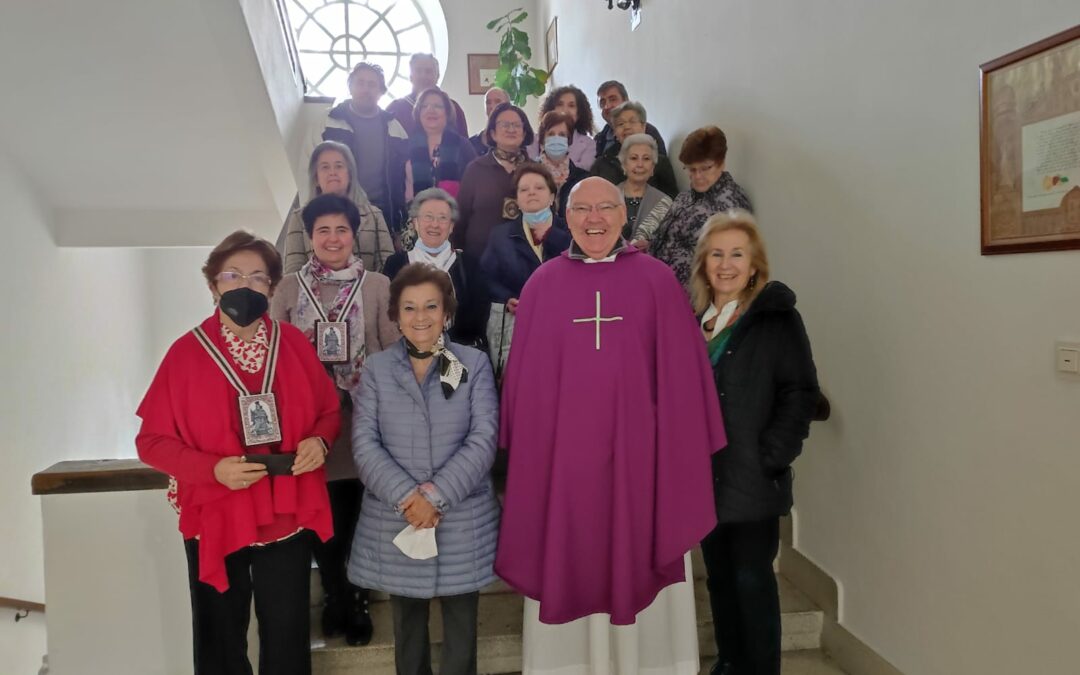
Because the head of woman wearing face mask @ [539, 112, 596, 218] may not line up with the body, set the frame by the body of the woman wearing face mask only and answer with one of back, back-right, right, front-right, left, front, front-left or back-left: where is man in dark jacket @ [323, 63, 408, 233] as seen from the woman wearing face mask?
right

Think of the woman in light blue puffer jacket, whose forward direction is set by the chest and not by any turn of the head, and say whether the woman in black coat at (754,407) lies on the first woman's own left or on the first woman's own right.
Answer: on the first woman's own left

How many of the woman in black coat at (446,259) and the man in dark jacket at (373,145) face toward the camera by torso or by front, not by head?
2

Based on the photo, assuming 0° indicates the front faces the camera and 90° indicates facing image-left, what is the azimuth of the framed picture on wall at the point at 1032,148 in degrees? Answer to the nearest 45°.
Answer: approximately 45°

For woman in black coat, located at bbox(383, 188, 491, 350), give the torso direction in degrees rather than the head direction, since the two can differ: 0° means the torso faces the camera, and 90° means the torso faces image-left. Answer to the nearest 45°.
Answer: approximately 0°

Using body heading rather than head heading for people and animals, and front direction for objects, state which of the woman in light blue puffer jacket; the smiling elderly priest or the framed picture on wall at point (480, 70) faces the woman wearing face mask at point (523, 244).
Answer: the framed picture on wall

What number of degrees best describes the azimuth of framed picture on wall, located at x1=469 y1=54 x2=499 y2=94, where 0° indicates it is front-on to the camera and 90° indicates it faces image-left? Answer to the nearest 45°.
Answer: approximately 0°

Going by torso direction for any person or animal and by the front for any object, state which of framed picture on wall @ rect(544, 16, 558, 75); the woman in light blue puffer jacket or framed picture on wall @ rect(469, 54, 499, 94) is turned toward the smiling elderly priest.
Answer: framed picture on wall @ rect(469, 54, 499, 94)

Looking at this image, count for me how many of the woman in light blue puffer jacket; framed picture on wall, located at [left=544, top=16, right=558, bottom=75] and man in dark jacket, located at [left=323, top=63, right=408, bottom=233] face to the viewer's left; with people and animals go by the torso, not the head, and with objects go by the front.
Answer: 1

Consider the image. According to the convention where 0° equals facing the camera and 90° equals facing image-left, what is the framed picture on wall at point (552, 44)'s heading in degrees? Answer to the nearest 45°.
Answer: approximately 90°

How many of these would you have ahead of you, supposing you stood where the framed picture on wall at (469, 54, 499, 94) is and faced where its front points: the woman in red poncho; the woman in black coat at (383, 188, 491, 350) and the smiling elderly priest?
3

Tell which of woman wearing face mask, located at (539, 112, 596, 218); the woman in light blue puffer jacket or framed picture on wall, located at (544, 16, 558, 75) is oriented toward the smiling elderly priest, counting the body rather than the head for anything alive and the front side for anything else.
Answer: the woman wearing face mask
